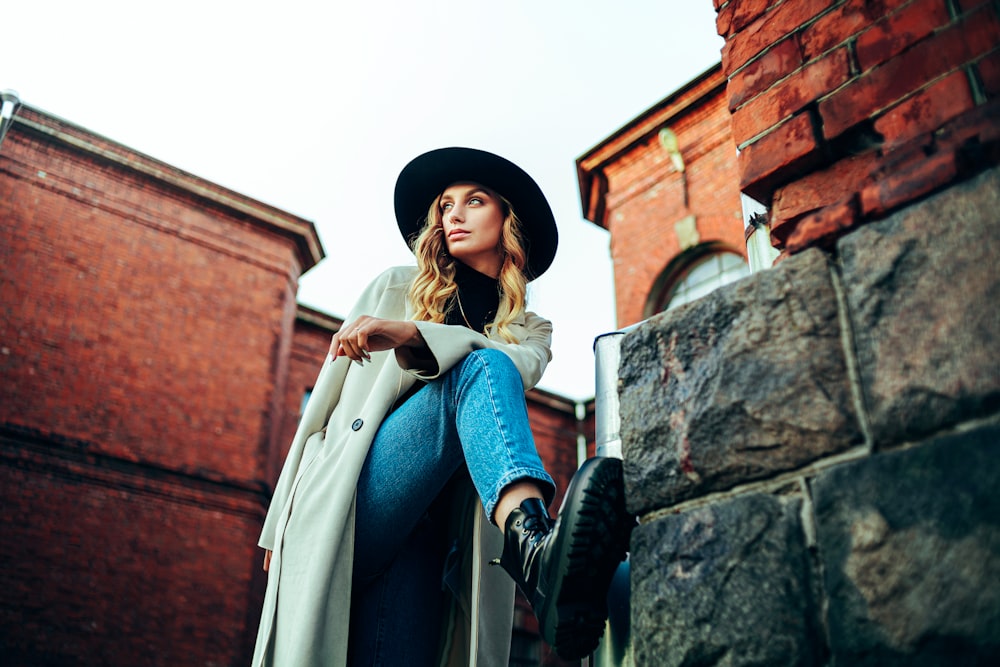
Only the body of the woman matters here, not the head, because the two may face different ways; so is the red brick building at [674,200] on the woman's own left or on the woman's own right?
on the woman's own left

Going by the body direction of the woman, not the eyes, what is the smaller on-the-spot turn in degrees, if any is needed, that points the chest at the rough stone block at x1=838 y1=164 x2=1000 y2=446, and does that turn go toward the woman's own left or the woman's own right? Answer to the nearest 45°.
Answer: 0° — they already face it

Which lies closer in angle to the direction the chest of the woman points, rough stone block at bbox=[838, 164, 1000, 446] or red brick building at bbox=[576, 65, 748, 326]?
the rough stone block

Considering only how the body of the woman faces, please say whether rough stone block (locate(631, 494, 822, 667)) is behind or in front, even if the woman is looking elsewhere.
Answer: in front

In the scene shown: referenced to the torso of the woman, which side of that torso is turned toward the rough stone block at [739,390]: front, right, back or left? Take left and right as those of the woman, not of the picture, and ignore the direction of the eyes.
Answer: front

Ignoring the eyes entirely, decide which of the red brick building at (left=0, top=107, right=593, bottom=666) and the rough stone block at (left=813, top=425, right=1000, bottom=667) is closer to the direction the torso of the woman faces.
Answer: the rough stone block

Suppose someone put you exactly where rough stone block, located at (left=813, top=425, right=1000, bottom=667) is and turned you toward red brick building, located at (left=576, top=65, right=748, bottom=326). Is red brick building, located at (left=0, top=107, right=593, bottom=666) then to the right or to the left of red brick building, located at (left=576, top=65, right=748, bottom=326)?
left
